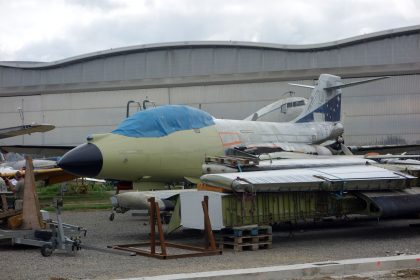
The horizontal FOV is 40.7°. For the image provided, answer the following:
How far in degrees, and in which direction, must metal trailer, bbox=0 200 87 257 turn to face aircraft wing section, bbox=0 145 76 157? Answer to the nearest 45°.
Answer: approximately 90° to its left

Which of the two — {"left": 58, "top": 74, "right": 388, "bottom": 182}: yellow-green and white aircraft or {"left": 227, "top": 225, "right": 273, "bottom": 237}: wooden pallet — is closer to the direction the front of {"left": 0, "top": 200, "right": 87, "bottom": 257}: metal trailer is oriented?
the wooden pallet

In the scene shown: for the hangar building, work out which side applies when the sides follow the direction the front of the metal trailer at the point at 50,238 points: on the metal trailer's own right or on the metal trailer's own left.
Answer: on the metal trailer's own left

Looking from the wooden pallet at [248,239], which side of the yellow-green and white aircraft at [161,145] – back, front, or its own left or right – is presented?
left

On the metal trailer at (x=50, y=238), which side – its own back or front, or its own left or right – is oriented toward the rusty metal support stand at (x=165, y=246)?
front

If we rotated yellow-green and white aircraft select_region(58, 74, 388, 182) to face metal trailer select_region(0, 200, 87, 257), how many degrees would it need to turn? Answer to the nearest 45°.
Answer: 0° — it already faces it

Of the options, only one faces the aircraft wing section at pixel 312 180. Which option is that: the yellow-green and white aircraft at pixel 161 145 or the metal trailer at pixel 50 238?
the metal trailer

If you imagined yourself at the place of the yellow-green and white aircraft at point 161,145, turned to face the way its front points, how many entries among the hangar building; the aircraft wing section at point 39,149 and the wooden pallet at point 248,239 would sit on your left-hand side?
1

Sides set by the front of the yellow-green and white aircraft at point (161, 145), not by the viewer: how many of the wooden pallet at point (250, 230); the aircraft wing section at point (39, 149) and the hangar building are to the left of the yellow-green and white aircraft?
1

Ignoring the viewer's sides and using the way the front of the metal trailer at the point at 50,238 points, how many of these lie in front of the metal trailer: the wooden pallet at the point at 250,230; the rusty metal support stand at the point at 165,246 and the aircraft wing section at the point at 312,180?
3

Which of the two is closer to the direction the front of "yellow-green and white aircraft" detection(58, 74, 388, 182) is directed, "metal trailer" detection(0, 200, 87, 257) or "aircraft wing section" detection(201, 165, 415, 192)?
the metal trailer

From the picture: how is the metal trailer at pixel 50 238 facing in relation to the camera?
to the viewer's right

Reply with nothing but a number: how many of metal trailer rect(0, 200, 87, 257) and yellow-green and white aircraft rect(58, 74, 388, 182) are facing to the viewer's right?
1

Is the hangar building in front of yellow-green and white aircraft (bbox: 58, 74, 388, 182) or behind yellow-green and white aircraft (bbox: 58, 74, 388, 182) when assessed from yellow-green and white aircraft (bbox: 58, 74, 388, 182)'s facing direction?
behind

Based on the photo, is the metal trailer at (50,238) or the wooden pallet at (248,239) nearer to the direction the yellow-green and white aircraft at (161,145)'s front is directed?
the metal trailer
